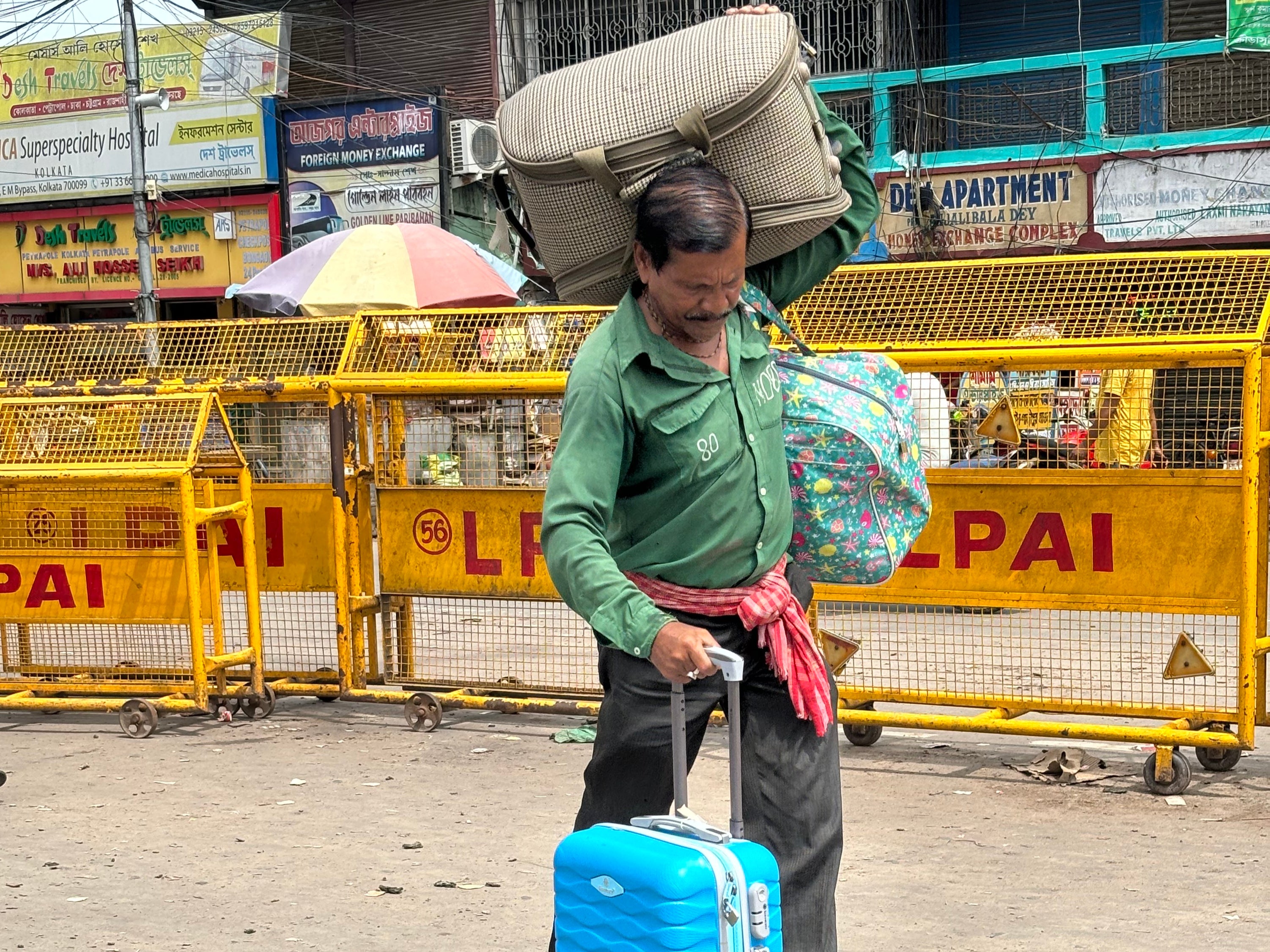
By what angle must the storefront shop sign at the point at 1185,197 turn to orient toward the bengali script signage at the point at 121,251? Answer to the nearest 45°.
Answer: approximately 90° to its right

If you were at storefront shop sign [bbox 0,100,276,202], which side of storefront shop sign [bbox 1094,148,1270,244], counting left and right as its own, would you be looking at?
right

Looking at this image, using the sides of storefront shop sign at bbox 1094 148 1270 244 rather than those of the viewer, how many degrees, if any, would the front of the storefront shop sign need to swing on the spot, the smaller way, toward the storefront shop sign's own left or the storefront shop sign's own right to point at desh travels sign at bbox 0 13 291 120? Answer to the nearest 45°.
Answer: approximately 90° to the storefront shop sign's own right

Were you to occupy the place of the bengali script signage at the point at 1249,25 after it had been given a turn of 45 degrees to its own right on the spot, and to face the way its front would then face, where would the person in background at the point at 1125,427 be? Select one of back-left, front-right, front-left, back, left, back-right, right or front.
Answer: front-left

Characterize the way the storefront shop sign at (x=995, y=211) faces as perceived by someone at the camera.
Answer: facing the viewer

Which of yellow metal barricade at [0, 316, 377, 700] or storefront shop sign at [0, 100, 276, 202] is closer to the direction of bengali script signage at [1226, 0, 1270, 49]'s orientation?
the yellow metal barricade

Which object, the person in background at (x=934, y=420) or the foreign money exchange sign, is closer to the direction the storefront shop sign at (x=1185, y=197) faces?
the person in background

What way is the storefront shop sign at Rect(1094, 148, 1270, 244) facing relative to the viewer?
toward the camera

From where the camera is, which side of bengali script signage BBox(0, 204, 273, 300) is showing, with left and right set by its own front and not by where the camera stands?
front

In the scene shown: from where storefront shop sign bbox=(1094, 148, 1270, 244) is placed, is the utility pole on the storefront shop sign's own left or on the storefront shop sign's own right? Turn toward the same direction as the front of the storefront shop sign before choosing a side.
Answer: on the storefront shop sign's own right

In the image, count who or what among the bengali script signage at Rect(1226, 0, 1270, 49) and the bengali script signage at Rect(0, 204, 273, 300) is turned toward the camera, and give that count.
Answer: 2

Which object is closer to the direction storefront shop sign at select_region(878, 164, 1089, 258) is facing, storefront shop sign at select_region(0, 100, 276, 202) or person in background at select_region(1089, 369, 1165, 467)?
the person in background

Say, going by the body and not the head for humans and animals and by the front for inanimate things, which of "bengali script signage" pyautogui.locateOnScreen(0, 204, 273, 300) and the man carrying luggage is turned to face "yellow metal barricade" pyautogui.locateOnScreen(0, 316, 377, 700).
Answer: the bengali script signage

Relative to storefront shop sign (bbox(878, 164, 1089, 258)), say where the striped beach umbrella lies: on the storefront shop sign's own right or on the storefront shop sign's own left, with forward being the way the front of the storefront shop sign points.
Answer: on the storefront shop sign's own right

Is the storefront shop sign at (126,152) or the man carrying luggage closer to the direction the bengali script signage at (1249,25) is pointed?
the man carrying luggage
